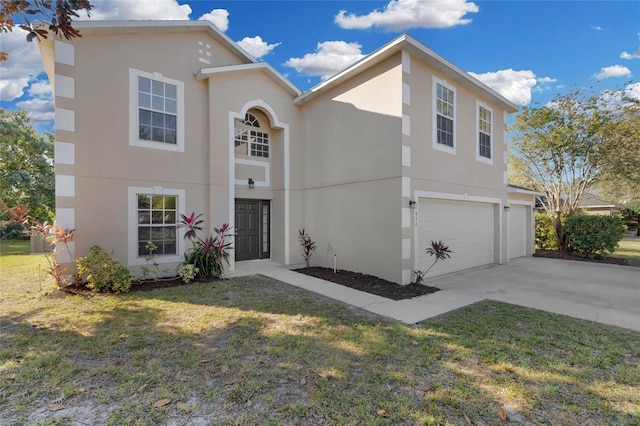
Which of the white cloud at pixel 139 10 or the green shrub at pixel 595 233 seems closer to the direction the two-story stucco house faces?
the green shrub

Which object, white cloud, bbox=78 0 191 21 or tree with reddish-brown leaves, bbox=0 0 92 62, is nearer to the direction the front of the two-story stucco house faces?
the tree with reddish-brown leaves

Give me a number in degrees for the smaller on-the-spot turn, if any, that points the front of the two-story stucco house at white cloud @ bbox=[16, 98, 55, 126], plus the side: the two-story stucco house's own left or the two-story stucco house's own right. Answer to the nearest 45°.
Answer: approximately 180°

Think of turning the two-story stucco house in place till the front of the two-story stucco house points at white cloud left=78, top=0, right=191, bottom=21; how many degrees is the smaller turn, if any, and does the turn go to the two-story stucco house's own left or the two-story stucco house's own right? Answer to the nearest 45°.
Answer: approximately 135° to the two-story stucco house's own right

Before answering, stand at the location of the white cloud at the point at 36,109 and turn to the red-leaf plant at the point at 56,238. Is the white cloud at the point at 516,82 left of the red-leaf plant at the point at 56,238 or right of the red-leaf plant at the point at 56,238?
left

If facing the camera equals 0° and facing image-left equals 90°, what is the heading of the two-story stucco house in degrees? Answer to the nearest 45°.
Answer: approximately 315°

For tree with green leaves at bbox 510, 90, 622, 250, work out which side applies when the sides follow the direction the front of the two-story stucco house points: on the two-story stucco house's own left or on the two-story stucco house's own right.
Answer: on the two-story stucco house's own left
